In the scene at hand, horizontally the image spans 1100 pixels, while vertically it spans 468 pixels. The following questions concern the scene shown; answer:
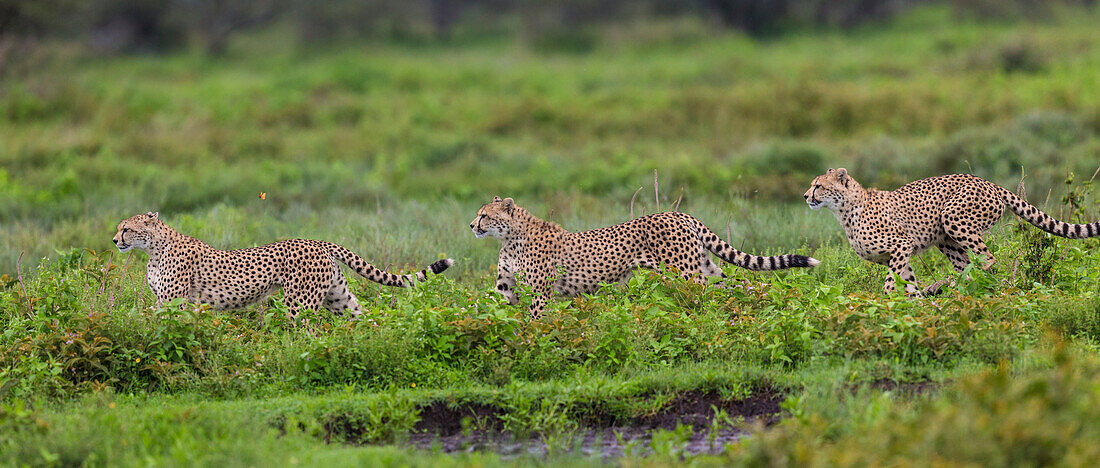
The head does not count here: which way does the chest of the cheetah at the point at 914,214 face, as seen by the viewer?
to the viewer's left

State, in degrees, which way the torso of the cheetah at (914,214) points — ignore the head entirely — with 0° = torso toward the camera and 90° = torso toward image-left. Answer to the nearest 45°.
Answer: approximately 90°
